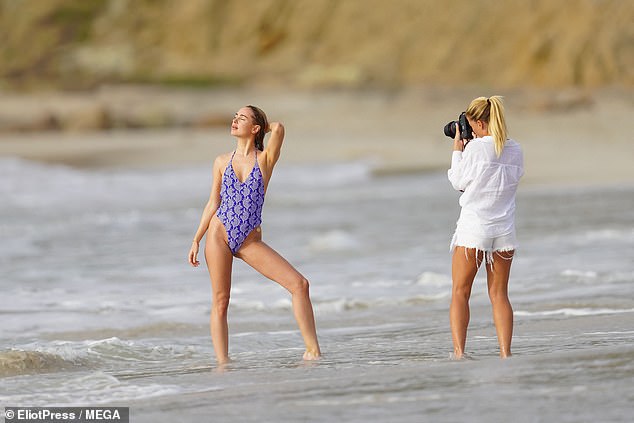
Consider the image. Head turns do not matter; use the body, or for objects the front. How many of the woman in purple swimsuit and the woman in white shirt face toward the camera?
1

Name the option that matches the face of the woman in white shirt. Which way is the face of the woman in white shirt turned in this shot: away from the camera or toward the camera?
away from the camera

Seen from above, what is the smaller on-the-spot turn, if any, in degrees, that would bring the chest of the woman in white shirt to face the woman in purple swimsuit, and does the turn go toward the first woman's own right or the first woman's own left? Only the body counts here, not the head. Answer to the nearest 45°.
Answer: approximately 45° to the first woman's own left

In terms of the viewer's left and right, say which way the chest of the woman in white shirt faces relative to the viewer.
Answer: facing away from the viewer and to the left of the viewer

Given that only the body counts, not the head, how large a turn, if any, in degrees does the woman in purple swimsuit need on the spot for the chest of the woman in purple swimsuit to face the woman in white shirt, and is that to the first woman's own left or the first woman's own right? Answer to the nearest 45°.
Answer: approximately 90° to the first woman's own left
